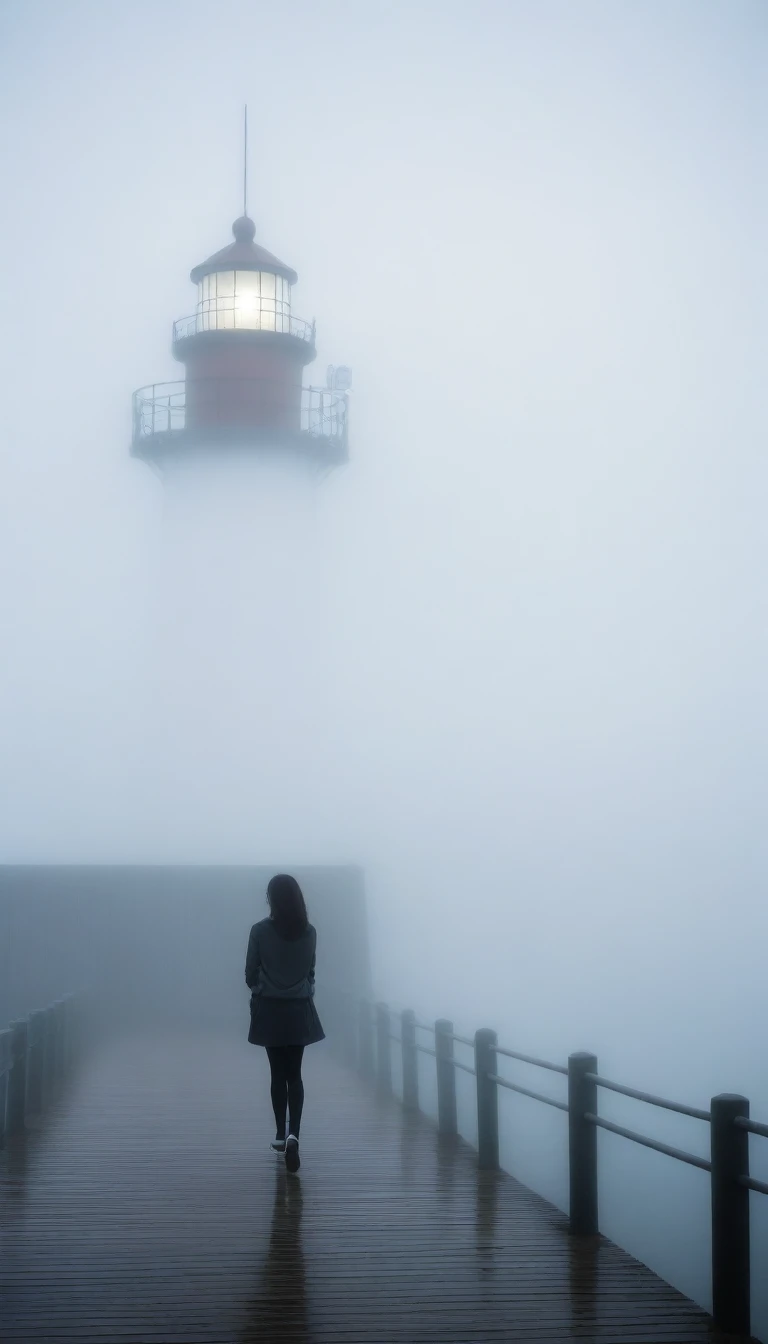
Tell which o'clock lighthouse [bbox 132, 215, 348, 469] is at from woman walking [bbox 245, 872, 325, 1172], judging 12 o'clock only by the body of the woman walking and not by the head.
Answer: The lighthouse is roughly at 12 o'clock from the woman walking.

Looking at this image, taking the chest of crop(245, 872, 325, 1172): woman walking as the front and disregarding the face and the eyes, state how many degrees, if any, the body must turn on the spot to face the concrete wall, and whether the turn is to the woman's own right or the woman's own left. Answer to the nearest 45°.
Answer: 0° — they already face it

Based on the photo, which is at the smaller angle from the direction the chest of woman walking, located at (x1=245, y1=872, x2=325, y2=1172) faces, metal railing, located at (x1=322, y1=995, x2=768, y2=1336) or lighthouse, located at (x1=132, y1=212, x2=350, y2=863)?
the lighthouse

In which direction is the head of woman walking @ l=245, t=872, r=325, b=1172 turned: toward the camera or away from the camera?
away from the camera

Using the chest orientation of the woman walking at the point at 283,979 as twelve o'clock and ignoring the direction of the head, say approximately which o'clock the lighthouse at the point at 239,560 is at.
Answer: The lighthouse is roughly at 12 o'clock from the woman walking.

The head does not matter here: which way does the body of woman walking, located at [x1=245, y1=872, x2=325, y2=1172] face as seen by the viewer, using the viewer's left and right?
facing away from the viewer
